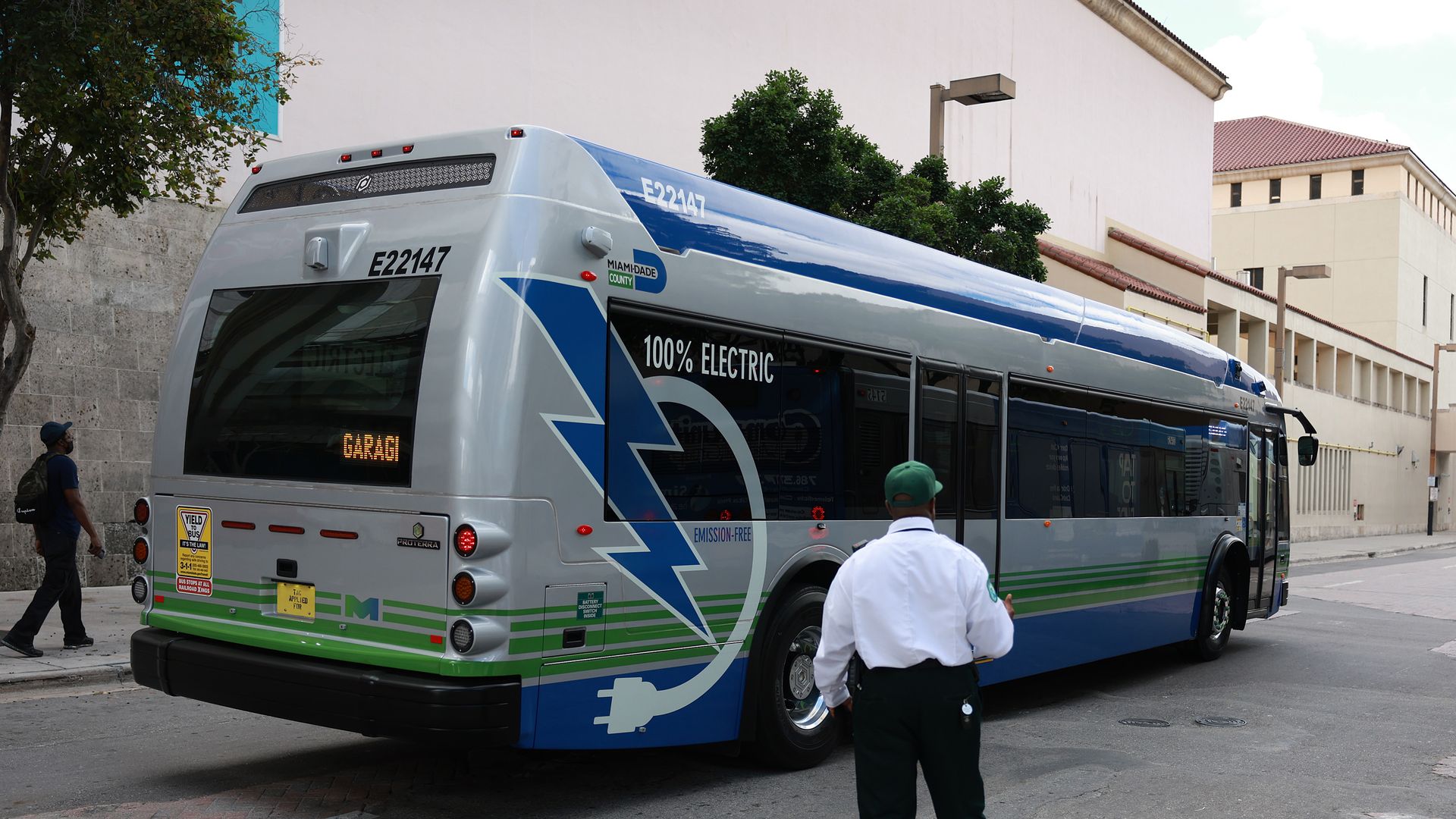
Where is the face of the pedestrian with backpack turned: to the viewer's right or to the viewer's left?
to the viewer's right

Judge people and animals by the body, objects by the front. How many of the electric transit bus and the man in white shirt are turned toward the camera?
0

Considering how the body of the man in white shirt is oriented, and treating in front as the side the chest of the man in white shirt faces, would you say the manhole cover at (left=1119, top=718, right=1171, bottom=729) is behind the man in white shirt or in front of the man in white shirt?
in front

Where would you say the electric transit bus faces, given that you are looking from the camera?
facing away from the viewer and to the right of the viewer

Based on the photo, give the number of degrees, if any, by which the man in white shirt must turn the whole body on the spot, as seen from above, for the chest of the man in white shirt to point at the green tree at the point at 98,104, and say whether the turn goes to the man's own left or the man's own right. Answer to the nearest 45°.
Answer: approximately 45° to the man's own left

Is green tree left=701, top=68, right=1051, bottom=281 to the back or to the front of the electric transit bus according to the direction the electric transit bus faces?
to the front

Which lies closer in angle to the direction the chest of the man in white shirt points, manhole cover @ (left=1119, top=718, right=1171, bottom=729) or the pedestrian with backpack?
the manhole cover

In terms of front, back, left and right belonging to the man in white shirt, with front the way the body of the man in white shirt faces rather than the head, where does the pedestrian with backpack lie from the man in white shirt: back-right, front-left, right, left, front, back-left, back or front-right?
front-left

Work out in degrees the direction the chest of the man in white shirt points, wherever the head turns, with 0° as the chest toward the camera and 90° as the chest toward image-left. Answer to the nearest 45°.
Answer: approximately 180°

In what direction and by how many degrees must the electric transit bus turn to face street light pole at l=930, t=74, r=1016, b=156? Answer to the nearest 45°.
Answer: approximately 45° to its left

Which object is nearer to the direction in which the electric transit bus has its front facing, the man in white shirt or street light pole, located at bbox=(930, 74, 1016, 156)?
the street light pole

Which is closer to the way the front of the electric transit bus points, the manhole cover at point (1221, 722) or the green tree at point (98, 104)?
the manhole cover

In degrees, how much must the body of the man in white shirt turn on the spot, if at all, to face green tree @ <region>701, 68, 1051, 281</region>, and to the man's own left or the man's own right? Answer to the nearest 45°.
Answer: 0° — they already face it
